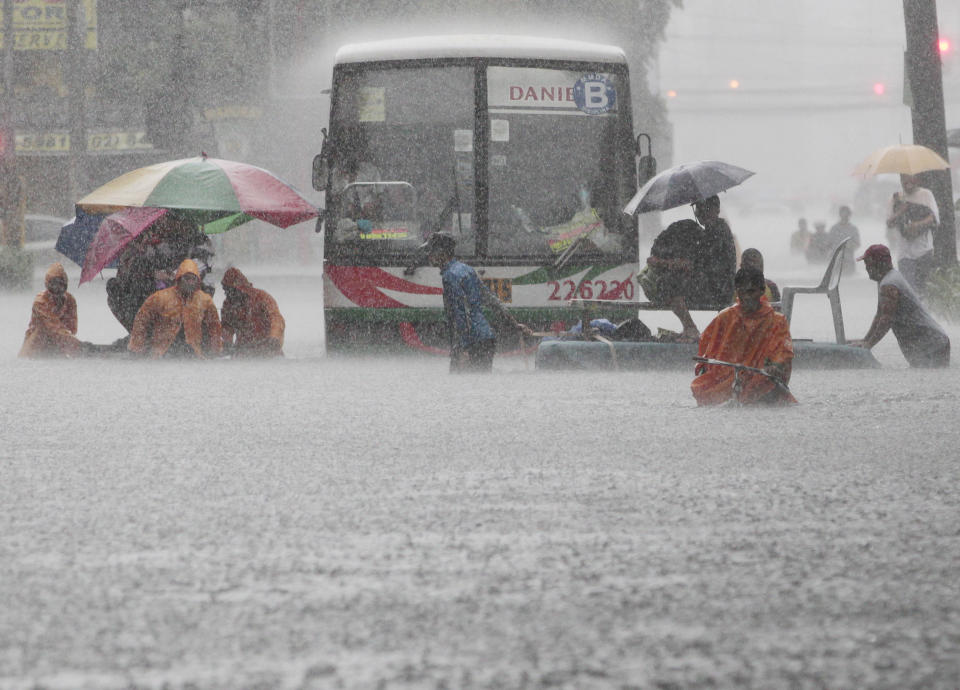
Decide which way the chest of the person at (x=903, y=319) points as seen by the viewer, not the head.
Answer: to the viewer's left

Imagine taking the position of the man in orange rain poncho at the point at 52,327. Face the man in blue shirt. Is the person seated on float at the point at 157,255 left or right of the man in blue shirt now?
left

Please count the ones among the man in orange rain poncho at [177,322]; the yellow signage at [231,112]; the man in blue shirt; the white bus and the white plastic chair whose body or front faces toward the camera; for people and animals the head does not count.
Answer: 3

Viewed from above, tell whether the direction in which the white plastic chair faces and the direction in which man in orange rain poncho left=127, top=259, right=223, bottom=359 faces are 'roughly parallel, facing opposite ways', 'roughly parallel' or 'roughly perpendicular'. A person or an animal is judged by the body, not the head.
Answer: roughly perpendicular
